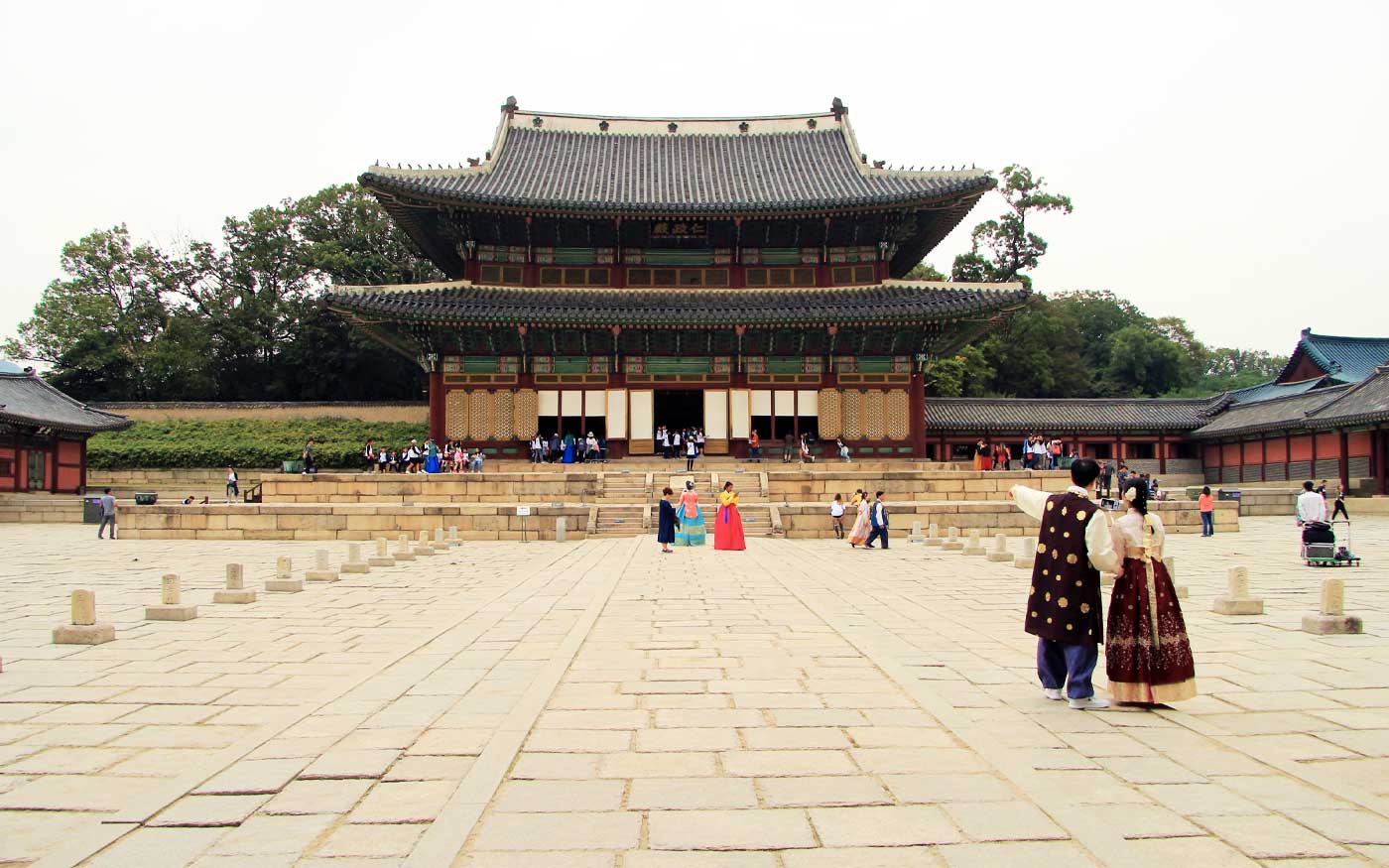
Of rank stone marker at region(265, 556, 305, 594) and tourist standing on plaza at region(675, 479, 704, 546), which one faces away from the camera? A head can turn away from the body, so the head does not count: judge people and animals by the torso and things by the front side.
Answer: the tourist standing on plaza

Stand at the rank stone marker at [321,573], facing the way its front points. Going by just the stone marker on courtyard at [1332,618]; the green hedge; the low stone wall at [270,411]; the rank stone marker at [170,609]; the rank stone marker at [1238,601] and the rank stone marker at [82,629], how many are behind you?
2

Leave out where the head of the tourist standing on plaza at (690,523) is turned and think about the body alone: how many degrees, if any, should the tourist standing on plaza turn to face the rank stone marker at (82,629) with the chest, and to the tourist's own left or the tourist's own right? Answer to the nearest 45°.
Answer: approximately 135° to the tourist's own left
